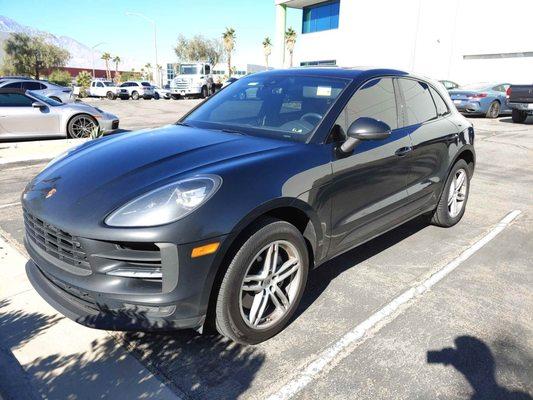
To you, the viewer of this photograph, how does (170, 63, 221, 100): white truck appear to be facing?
facing the viewer and to the left of the viewer

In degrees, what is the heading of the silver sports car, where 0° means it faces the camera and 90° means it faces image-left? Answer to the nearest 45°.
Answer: approximately 270°

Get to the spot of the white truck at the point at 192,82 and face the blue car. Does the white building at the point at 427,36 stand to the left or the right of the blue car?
left

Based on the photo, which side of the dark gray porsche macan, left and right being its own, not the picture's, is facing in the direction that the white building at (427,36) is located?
back

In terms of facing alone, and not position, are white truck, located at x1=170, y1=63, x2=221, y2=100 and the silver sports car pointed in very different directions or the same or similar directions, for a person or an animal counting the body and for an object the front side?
very different directions

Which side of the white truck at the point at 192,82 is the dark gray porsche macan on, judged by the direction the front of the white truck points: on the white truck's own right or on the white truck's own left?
on the white truck's own left

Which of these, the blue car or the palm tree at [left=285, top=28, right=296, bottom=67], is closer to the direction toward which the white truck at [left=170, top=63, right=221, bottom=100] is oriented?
the blue car

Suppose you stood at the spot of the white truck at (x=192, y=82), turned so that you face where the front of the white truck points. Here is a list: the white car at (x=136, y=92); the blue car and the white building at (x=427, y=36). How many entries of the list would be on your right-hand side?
1

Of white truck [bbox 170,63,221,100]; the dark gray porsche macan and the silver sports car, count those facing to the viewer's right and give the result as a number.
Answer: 1

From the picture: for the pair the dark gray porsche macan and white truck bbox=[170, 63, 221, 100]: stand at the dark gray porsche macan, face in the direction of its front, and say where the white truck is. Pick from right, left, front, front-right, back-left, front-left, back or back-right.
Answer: back-right

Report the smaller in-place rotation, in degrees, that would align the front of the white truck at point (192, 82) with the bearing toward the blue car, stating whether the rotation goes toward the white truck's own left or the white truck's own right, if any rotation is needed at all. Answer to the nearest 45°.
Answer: approximately 90° to the white truck's own left

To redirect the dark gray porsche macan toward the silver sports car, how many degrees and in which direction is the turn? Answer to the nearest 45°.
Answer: approximately 90° to its right

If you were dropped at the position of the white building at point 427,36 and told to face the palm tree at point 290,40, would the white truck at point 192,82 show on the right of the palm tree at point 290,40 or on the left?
left
